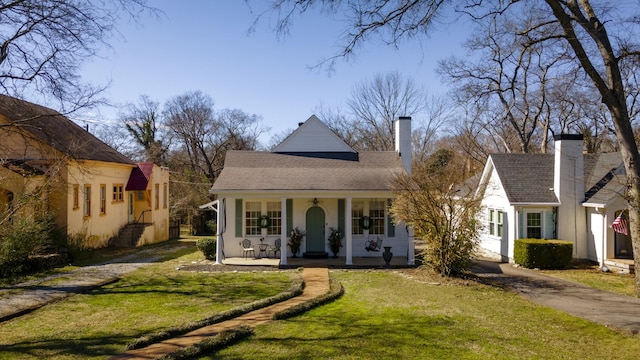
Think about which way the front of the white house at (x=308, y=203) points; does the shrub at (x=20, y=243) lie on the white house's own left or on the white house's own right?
on the white house's own right

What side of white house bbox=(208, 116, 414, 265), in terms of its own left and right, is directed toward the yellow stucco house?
right

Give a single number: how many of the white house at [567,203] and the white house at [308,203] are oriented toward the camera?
2

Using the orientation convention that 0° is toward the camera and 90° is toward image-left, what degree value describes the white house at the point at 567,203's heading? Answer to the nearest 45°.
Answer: approximately 0°

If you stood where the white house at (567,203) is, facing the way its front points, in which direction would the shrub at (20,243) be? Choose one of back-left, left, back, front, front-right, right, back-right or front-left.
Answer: front-right

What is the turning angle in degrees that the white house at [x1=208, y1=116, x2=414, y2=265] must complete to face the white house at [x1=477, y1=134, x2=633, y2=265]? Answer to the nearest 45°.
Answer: approximately 90° to its left

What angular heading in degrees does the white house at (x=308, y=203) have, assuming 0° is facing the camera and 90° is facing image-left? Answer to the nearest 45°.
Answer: approximately 0°

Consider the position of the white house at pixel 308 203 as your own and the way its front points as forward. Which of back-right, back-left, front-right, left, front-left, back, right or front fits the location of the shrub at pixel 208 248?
right

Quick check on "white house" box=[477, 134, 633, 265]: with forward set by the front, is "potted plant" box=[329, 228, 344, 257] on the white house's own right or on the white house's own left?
on the white house's own right
